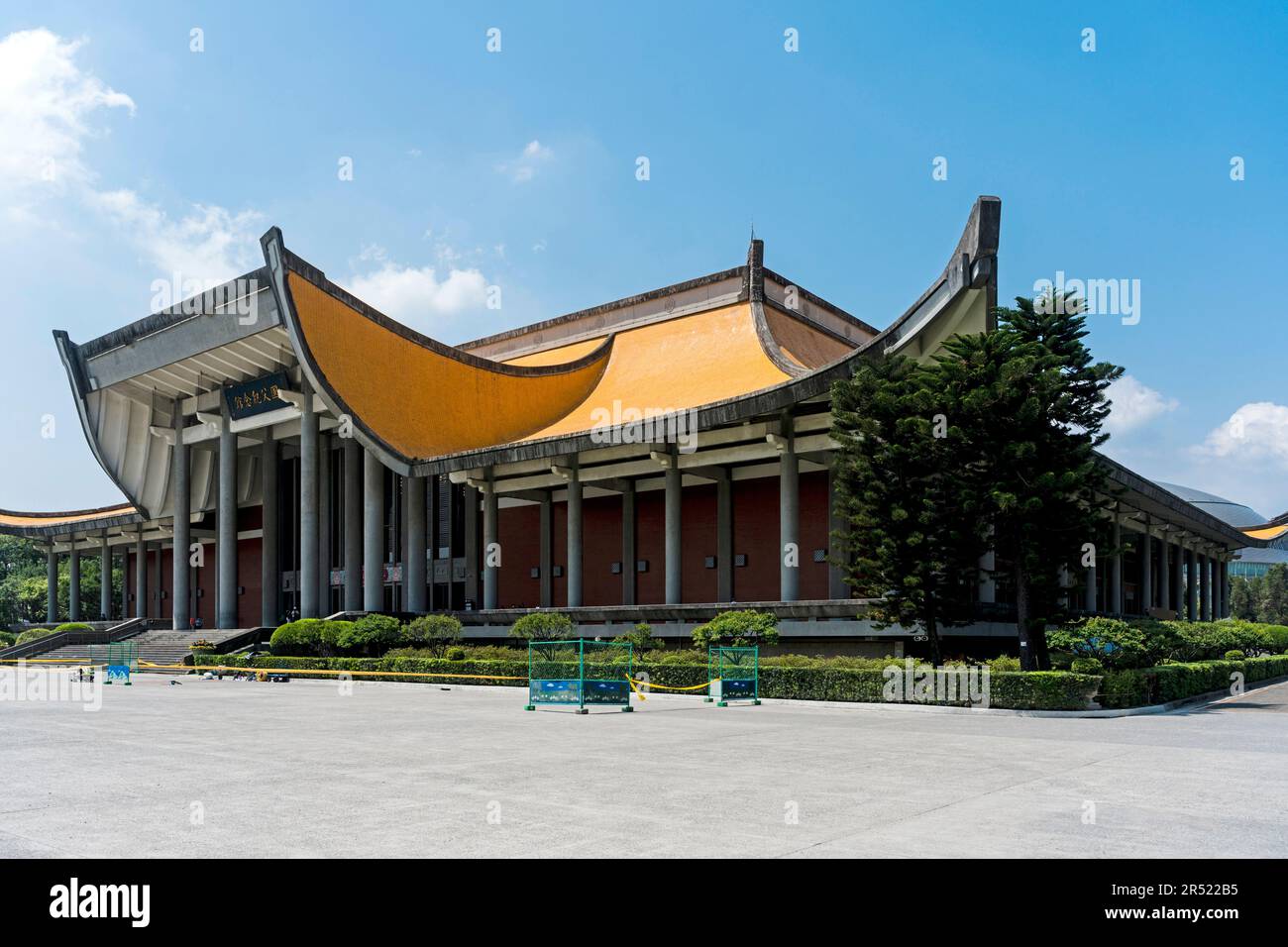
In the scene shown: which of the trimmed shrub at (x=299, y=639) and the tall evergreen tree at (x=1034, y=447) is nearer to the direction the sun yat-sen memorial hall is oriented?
the trimmed shrub

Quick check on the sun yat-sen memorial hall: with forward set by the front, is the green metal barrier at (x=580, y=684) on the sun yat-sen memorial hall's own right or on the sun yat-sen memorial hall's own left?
on the sun yat-sen memorial hall's own left

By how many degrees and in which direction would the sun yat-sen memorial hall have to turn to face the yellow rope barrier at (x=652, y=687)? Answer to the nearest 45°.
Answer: approximately 45° to its left

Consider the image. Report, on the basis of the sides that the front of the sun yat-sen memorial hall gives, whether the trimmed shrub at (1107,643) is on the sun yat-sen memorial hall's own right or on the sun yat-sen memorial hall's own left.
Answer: on the sun yat-sen memorial hall's own left

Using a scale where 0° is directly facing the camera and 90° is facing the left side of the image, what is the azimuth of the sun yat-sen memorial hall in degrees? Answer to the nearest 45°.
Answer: approximately 45°

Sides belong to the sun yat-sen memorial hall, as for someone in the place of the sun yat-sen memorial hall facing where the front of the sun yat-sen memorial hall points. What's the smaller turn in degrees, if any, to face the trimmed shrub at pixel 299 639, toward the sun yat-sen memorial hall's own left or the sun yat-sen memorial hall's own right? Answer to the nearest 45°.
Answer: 0° — it already faces it
